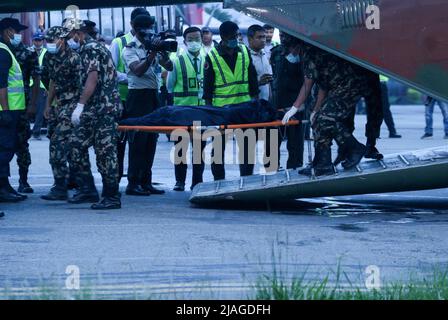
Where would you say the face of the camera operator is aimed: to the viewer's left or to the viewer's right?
to the viewer's right

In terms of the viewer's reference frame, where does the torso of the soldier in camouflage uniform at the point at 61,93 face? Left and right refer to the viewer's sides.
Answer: facing the viewer and to the left of the viewer

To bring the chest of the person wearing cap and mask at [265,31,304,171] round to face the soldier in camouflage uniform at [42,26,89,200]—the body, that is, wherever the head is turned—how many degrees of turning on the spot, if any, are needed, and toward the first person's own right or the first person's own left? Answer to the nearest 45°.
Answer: approximately 90° to the first person's own right

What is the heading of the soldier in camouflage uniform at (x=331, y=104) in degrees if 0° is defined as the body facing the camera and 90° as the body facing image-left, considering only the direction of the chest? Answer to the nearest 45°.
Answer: approximately 90°

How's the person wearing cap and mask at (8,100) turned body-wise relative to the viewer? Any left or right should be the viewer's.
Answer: facing to the right of the viewer

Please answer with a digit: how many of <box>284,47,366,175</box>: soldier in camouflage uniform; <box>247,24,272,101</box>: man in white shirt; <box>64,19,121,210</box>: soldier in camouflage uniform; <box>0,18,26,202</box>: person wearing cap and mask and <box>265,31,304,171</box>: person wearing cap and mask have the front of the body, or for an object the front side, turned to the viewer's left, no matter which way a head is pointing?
2

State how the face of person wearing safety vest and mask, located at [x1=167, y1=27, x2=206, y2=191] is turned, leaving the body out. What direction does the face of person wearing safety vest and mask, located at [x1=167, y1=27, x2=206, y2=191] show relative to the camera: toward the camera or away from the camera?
toward the camera

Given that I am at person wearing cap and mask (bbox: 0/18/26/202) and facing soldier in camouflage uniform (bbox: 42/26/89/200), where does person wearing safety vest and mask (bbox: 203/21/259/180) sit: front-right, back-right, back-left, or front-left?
front-left

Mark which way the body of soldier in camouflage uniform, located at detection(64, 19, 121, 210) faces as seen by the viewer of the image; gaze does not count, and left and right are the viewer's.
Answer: facing to the left of the viewer

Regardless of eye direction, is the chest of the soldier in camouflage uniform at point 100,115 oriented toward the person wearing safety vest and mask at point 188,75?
no

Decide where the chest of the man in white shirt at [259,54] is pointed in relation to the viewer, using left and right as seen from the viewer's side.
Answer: facing the viewer and to the right of the viewer
